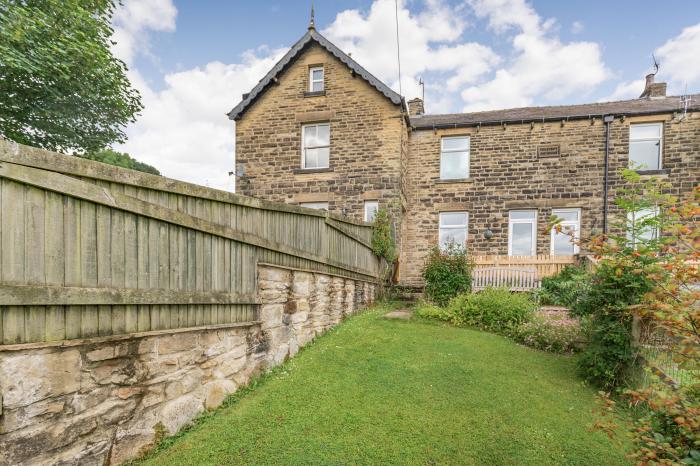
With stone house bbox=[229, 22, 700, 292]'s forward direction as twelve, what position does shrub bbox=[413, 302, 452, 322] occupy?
The shrub is roughly at 12 o'clock from the stone house.

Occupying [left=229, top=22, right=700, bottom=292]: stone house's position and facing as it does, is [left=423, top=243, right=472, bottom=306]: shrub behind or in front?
in front

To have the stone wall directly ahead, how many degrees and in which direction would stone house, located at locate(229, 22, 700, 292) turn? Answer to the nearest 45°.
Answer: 0° — it already faces it

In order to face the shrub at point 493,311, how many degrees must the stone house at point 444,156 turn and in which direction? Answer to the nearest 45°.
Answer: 0° — it already faces it

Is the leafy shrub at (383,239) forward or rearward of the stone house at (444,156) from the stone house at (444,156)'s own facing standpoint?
forward

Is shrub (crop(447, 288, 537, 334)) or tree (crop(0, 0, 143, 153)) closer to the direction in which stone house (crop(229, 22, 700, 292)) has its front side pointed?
the shrub

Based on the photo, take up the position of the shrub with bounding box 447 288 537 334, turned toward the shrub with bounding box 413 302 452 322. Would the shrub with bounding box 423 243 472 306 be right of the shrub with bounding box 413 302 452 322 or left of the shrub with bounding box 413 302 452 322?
right

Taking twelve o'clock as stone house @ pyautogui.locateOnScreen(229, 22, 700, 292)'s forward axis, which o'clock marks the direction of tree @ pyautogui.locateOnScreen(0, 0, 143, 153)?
The tree is roughly at 2 o'clock from the stone house.

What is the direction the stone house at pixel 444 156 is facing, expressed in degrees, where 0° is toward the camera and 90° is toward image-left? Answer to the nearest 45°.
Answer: approximately 0°

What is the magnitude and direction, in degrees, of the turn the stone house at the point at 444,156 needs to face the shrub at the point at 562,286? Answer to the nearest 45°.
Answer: approximately 45° to its left
